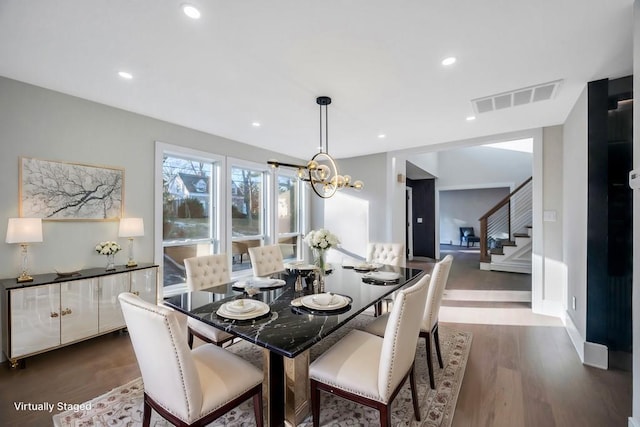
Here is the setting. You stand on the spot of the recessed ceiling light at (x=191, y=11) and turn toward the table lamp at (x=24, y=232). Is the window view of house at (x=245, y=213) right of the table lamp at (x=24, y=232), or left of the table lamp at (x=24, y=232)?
right

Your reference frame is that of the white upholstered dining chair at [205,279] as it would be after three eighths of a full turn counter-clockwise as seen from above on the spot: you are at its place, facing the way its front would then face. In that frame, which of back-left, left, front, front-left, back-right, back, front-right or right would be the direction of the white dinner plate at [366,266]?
right

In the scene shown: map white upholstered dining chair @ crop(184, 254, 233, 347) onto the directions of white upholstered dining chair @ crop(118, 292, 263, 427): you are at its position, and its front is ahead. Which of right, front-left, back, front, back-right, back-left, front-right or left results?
front-left

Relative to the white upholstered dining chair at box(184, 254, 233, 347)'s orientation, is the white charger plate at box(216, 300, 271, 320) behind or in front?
in front

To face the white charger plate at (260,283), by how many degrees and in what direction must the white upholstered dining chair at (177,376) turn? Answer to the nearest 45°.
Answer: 0° — it already faces it

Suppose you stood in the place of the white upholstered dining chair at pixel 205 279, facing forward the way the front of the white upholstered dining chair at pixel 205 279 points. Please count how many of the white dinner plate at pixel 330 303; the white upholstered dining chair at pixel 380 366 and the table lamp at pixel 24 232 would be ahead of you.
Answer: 2

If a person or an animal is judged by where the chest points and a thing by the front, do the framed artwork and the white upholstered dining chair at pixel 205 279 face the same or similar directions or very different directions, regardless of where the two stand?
same or similar directions

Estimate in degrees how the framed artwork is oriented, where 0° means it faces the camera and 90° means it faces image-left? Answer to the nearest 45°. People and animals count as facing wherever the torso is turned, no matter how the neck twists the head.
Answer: approximately 315°

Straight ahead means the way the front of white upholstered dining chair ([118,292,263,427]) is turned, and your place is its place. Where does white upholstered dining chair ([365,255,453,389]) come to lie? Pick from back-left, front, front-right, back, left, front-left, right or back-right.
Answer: front-right

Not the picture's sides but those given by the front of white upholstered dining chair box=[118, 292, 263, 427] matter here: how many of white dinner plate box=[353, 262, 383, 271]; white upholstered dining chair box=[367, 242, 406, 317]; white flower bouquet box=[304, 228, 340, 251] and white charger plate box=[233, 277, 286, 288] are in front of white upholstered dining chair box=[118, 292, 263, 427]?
4

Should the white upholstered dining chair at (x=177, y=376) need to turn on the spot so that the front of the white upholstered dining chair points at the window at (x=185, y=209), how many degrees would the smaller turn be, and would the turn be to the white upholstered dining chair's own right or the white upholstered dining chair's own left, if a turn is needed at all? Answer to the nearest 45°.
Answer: approximately 45° to the white upholstered dining chair's own left

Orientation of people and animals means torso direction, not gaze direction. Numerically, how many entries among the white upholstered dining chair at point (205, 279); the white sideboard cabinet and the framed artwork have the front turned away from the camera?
0

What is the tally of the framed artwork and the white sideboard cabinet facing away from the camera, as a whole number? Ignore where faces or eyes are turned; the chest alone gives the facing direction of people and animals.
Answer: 0

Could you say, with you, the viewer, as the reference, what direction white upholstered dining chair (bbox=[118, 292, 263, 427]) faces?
facing away from the viewer and to the right of the viewer

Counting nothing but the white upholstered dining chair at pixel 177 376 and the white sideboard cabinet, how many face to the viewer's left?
0

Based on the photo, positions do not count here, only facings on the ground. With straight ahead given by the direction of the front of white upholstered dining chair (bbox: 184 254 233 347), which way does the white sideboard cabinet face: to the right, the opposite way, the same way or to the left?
the same way
